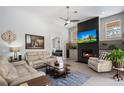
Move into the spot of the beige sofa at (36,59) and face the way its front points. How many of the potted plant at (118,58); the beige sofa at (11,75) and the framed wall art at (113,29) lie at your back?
0

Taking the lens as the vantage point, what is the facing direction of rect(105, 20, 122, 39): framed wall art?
facing the viewer and to the left of the viewer

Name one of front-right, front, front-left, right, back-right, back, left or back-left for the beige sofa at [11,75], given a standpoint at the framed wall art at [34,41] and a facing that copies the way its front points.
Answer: front-right

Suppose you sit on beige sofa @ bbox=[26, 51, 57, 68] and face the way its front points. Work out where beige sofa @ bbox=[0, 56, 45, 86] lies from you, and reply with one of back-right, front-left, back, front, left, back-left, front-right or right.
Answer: front-right

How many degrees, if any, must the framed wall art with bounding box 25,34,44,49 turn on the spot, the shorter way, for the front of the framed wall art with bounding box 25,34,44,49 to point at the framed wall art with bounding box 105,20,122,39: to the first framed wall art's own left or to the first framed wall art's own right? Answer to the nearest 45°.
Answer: approximately 45° to the first framed wall art's own left

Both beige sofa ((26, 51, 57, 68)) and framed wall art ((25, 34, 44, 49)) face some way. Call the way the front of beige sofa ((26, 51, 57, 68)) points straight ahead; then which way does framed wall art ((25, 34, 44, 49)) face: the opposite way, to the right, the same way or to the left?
the same way

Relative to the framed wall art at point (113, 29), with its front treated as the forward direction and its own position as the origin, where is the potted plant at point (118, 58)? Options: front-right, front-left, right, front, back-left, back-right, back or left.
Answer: front-left

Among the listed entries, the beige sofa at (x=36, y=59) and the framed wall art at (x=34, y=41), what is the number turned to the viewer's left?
0

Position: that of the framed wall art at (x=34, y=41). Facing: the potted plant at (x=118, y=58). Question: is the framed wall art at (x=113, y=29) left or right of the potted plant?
left

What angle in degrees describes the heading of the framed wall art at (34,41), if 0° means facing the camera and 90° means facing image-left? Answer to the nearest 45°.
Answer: approximately 315°

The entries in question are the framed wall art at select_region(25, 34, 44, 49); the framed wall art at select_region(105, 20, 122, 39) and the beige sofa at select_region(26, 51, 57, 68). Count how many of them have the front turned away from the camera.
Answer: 0

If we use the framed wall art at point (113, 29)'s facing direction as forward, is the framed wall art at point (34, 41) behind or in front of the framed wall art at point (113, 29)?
in front

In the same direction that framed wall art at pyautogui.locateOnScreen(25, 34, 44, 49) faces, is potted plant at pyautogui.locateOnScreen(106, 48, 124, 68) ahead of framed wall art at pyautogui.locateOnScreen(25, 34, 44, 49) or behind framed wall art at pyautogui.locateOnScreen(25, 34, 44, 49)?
ahead

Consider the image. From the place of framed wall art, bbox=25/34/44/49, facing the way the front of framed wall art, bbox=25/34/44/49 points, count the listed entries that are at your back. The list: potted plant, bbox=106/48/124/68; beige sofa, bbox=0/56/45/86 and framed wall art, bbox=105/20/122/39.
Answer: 0

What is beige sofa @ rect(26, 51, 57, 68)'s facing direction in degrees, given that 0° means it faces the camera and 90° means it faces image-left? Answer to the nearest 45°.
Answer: approximately 315°
